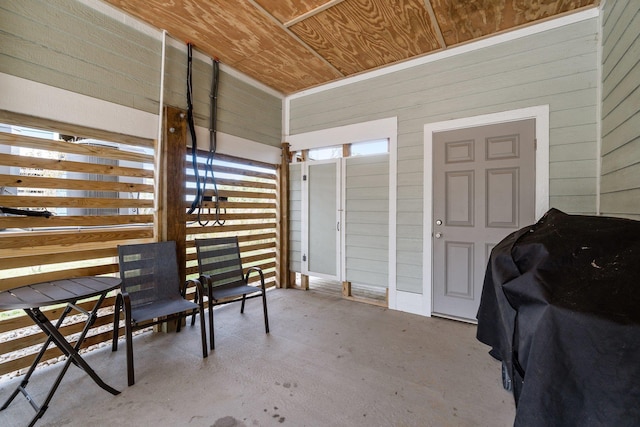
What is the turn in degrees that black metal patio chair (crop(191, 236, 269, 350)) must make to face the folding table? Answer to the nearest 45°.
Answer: approximately 90° to its right

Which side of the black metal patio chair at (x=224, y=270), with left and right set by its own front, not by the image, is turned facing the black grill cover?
front

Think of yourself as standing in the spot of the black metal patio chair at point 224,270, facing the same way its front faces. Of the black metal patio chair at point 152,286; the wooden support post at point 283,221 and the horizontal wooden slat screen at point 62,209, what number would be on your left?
1

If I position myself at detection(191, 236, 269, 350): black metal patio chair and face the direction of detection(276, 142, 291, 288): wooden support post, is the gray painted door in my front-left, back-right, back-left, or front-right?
front-right

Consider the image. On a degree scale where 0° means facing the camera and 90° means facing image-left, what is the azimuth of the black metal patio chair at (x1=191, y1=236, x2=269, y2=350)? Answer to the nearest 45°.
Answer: approximately 315°

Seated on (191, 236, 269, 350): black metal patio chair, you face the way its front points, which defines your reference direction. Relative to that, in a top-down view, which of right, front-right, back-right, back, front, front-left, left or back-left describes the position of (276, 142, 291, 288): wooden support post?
left

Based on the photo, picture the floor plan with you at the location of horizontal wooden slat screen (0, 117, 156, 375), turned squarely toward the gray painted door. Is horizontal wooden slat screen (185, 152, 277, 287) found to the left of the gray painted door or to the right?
left

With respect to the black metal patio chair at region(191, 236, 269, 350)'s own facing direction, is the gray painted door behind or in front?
in front

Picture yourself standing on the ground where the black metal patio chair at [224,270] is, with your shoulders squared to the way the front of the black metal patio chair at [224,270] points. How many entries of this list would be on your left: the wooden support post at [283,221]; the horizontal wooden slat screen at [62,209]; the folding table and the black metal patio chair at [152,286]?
1
